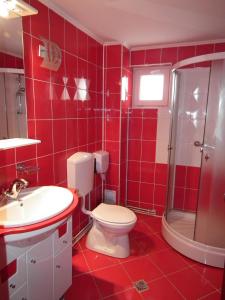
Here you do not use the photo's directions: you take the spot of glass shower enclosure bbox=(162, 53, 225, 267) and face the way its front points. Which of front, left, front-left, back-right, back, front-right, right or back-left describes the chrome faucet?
front

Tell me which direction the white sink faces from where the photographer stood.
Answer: facing the viewer and to the right of the viewer

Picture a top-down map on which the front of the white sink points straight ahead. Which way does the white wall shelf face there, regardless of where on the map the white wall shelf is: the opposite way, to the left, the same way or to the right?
the same way

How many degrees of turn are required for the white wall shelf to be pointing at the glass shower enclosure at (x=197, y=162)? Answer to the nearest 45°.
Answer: approximately 45° to its left

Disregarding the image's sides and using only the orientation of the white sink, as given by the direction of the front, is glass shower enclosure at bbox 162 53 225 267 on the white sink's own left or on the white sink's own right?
on the white sink's own left

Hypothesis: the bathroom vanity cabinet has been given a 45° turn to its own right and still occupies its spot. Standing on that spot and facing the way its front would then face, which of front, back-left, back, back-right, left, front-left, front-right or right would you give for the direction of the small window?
back-left

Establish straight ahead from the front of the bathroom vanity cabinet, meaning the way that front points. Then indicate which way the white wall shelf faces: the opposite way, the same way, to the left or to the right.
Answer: the same way

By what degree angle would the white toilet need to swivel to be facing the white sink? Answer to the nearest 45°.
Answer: approximately 90° to its right

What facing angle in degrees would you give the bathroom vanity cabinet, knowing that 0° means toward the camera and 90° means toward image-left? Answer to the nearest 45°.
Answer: approximately 315°

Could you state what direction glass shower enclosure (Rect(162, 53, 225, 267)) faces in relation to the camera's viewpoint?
facing the viewer and to the left of the viewer

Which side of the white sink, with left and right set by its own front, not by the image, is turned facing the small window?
left

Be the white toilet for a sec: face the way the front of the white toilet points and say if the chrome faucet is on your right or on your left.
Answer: on your right
